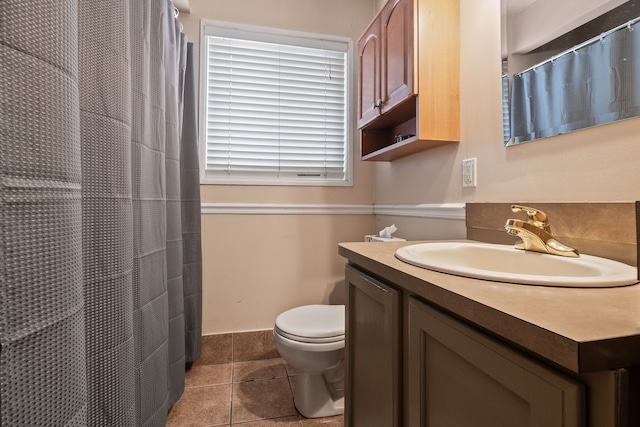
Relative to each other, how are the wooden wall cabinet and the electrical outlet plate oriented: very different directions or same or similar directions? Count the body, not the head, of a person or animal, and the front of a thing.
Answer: same or similar directions

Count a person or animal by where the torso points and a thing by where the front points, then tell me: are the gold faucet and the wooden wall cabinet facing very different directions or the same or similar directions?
same or similar directions

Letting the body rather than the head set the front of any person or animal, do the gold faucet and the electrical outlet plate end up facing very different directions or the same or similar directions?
same or similar directions

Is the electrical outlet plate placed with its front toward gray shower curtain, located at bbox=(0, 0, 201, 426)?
yes

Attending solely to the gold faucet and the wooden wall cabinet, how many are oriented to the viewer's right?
0

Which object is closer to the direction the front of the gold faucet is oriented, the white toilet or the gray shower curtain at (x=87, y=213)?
the gray shower curtain

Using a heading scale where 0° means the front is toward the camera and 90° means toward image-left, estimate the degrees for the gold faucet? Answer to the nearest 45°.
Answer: approximately 45°

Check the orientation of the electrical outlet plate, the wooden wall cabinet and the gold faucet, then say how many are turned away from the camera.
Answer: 0

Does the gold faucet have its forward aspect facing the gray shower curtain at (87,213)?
yes

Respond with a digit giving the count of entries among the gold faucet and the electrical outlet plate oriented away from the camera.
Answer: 0

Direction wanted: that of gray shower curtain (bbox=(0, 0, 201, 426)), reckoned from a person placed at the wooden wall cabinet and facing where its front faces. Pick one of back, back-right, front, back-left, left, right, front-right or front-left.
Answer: front

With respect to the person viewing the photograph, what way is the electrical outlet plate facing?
facing the viewer and to the left of the viewer
